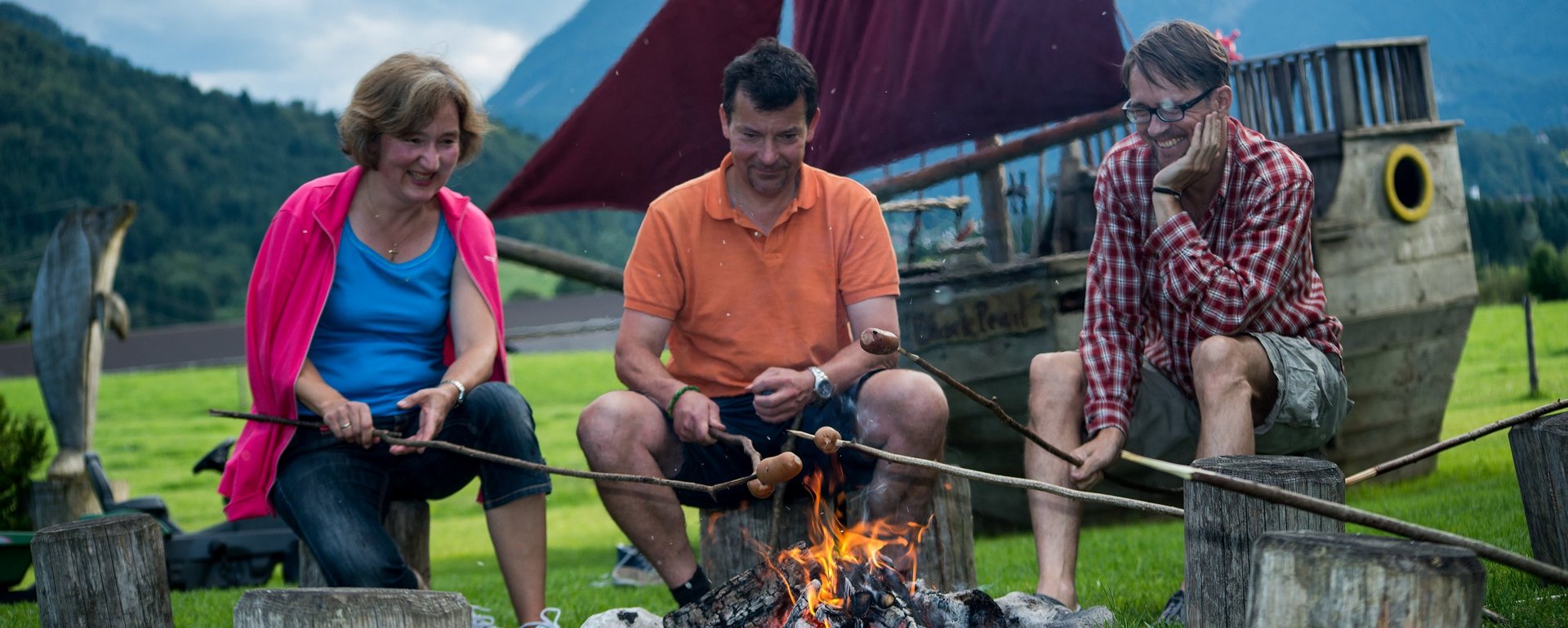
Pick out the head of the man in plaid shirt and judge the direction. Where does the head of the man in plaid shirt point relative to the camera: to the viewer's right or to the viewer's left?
to the viewer's left

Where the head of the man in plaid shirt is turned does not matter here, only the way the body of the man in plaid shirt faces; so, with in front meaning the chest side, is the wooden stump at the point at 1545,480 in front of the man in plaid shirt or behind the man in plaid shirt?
behind

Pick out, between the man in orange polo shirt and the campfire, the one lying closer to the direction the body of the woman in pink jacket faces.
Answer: the campfire

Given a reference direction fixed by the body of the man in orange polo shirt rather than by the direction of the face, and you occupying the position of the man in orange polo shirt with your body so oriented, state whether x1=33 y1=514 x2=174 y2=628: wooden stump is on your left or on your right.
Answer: on your right

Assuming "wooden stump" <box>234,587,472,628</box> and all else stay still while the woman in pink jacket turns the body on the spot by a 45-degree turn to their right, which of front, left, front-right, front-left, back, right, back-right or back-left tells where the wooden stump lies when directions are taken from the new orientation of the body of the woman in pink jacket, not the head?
front

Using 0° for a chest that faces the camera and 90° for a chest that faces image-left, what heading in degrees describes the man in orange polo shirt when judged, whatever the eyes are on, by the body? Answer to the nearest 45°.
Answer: approximately 0°

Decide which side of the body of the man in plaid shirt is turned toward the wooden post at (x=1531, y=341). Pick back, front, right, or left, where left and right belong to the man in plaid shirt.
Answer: back

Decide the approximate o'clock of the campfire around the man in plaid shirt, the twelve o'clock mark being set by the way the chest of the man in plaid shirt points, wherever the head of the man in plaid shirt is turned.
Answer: The campfire is roughly at 12 o'clock from the man in plaid shirt.

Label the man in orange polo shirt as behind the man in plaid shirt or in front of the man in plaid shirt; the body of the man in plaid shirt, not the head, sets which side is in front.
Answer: in front

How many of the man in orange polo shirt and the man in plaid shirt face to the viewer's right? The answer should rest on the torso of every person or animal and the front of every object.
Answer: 0

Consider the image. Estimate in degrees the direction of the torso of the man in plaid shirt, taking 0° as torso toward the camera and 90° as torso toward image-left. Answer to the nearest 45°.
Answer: approximately 45°

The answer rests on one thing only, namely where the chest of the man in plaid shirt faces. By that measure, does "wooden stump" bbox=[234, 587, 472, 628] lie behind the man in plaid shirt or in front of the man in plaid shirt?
in front

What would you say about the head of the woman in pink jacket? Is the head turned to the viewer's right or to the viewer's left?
to the viewer's right

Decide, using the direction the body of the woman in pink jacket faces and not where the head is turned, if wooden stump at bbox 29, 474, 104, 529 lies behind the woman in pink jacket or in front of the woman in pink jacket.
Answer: behind

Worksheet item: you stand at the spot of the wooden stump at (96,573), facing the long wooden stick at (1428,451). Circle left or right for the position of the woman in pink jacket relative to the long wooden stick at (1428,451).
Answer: left
